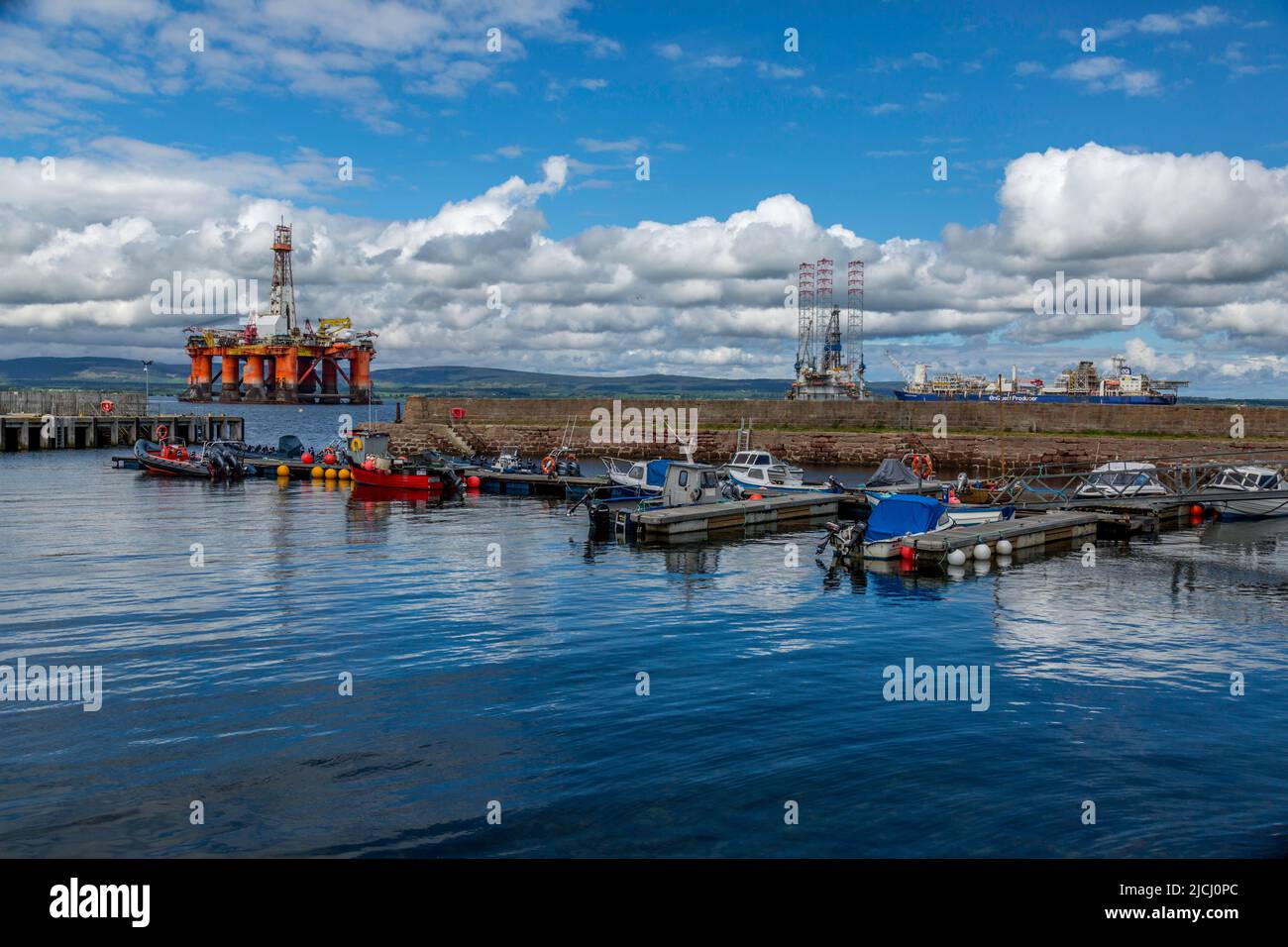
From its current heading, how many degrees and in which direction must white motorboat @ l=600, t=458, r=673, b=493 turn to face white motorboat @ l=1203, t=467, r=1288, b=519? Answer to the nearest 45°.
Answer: approximately 180°

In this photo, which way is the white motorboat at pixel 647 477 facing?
to the viewer's left

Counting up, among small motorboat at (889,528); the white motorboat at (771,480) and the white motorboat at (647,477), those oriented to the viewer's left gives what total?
2

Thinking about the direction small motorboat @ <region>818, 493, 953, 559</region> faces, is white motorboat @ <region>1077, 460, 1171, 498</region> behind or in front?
in front

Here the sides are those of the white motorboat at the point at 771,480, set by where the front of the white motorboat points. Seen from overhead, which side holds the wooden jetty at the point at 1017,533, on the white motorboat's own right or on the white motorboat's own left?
on the white motorboat's own left

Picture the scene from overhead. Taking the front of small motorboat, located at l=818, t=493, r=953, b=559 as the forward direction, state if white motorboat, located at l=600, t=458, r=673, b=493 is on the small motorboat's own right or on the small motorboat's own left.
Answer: on the small motorboat's own left

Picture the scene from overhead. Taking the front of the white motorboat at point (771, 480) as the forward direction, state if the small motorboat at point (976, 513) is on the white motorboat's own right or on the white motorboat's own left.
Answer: on the white motorboat's own left

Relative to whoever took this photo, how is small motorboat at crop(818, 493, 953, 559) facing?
facing away from the viewer and to the right of the viewer

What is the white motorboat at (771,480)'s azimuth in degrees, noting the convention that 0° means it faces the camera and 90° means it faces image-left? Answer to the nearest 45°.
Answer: approximately 90°
